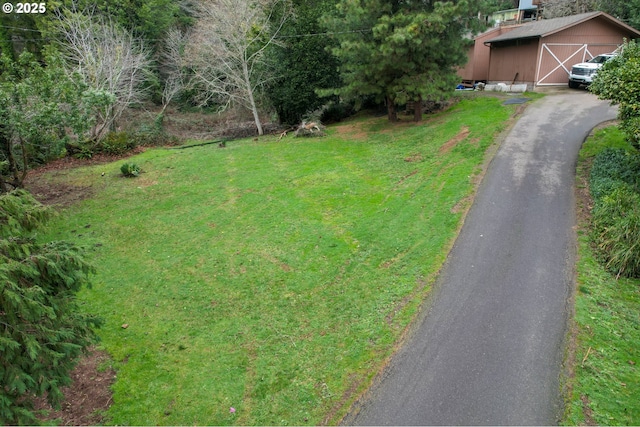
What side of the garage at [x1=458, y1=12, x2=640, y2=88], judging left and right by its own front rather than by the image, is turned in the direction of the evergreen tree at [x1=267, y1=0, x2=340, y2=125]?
right

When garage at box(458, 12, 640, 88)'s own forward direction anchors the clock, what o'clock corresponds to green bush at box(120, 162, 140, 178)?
The green bush is roughly at 3 o'clock from the garage.

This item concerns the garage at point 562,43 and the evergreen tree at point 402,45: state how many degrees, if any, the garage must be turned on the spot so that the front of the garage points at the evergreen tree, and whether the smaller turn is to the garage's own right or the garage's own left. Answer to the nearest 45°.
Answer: approximately 90° to the garage's own right

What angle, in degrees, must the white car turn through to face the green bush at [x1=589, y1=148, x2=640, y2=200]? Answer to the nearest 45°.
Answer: approximately 45° to its left

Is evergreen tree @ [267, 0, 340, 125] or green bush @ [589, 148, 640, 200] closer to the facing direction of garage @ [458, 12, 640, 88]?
the green bush

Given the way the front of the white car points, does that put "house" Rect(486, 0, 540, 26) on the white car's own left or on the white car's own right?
on the white car's own right

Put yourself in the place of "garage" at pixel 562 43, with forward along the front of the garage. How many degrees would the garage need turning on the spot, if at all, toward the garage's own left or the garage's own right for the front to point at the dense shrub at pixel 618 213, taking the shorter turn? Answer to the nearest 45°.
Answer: approximately 45° to the garage's own right

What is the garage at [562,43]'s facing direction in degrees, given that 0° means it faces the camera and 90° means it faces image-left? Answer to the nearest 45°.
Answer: approximately 315°

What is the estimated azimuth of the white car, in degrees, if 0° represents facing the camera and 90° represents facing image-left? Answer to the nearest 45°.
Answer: approximately 45°

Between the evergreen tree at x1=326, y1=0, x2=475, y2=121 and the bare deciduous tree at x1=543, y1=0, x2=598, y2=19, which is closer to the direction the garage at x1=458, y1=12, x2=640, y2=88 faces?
the evergreen tree
